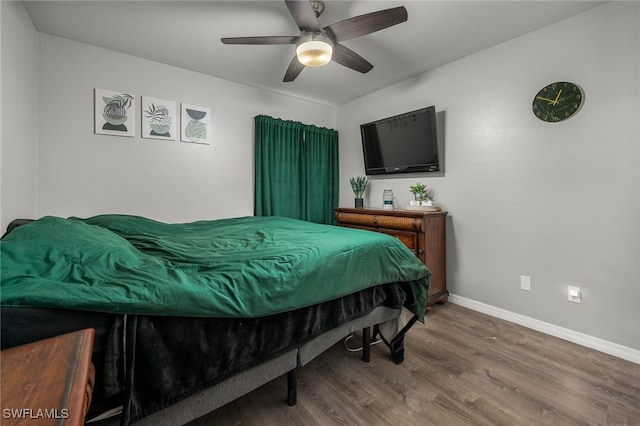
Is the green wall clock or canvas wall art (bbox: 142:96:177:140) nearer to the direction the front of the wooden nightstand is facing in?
the green wall clock

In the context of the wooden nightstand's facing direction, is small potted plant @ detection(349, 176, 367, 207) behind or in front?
in front

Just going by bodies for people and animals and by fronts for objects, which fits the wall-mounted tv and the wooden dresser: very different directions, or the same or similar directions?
same or similar directions

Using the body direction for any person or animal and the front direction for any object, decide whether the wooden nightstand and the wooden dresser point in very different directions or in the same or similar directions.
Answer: very different directions

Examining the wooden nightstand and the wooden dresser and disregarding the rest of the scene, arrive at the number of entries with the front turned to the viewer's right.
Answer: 1

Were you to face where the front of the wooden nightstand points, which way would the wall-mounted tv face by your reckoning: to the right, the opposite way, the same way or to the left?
the opposite way

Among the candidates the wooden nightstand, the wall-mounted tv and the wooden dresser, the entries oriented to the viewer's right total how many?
1

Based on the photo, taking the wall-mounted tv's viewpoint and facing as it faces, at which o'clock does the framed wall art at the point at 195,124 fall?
The framed wall art is roughly at 1 o'clock from the wall-mounted tv.

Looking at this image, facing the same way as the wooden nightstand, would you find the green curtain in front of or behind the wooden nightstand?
in front

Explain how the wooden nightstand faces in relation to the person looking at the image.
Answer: facing to the right of the viewer

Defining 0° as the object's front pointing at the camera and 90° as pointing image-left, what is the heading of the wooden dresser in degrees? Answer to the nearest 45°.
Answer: approximately 45°
